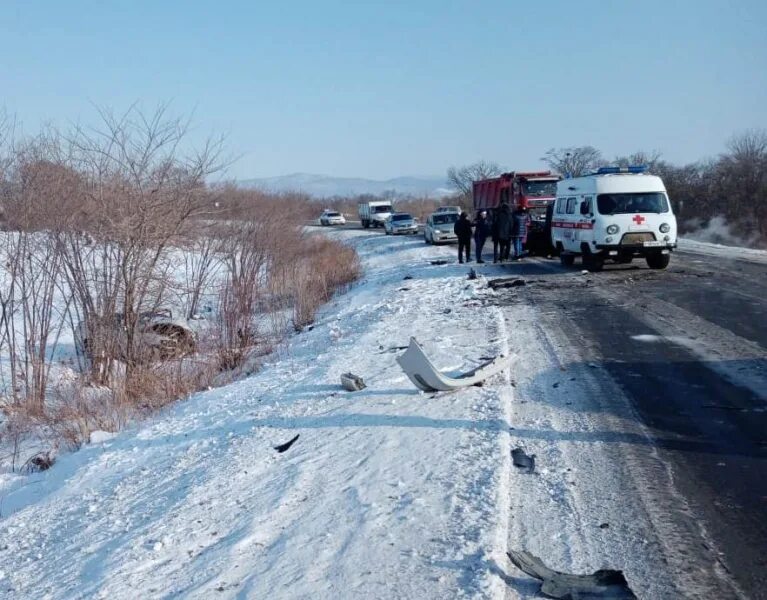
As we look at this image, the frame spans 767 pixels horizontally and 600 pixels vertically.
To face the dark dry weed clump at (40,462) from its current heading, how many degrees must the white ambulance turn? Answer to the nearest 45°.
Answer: approximately 90° to its right

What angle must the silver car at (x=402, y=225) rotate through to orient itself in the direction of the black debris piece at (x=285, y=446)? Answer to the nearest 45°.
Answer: approximately 45° to its right

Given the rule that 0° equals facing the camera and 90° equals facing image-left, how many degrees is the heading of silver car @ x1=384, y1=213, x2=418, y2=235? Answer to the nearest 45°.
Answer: approximately 315°

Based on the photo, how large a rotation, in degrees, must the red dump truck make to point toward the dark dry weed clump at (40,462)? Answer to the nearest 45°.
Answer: approximately 45° to its right

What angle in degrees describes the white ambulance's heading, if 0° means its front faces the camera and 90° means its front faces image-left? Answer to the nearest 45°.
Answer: approximately 315°

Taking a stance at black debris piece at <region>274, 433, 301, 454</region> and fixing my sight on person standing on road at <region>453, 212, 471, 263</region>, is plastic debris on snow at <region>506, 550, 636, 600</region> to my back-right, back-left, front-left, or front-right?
back-right

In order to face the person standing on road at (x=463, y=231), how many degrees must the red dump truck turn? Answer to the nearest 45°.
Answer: approximately 90° to its right

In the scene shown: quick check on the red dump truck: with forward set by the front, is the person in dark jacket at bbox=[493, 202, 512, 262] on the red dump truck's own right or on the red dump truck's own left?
on the red dump truck's own right
